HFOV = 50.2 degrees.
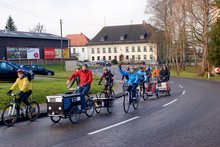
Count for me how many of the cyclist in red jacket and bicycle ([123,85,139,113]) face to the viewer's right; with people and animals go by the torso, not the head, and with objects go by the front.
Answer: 0

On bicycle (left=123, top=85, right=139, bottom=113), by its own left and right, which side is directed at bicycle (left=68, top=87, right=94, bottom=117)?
front

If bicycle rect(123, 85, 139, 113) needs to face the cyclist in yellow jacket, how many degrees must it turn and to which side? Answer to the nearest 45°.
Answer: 0° — it already faces them

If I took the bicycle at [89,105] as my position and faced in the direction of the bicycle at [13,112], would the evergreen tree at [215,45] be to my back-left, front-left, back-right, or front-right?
back-right

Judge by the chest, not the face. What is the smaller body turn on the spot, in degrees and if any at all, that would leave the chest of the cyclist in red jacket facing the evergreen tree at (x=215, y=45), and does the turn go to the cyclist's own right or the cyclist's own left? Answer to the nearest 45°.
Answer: approximately 180°

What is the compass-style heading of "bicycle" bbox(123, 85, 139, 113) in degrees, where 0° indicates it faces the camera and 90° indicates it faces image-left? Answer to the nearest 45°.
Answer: approximately 45°

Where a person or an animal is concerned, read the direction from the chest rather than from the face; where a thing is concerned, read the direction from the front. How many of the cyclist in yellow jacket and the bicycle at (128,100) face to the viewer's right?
0

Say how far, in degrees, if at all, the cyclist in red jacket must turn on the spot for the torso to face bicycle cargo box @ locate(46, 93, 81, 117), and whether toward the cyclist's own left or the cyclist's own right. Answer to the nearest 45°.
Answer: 0° — they already face it

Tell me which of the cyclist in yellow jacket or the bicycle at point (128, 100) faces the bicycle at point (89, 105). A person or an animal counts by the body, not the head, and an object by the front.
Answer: the bicycle at point (128, 100)

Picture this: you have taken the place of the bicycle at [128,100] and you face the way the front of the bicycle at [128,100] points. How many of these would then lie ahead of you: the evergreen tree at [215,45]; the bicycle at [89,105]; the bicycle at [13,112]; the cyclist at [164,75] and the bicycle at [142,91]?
2

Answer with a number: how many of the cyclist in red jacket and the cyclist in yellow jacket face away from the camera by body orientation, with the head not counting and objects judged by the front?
0

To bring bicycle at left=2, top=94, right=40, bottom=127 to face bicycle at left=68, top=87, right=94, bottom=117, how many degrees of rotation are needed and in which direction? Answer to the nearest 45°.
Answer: approximately 135° to its left

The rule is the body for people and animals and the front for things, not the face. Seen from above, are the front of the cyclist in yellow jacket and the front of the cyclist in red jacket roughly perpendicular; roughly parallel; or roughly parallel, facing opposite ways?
roughly parallel

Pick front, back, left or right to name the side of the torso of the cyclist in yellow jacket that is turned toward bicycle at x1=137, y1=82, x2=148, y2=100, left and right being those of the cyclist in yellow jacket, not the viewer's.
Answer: back

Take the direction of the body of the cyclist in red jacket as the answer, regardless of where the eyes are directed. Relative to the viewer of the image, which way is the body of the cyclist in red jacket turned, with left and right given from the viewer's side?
facing the viewer and to the left of the viewer
